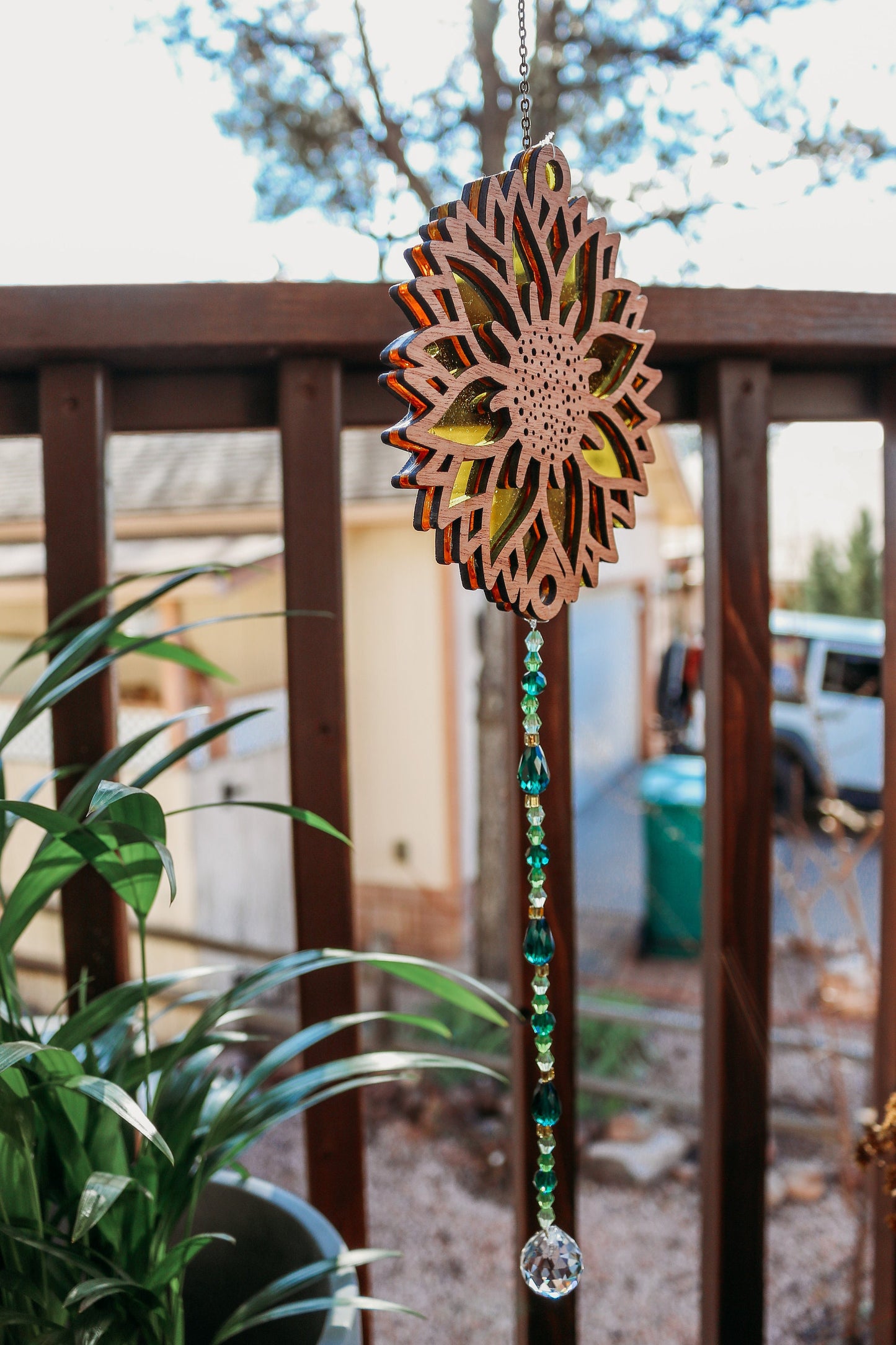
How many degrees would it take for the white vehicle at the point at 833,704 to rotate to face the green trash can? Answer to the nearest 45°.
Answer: approximately 90° to its right

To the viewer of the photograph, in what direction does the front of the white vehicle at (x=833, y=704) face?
facing to the right of the viewer

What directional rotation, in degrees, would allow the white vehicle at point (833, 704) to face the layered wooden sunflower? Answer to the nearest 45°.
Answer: approximately 90° to its right

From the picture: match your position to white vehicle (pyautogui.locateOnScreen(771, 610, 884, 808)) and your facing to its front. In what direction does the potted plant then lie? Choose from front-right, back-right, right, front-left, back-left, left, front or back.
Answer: right

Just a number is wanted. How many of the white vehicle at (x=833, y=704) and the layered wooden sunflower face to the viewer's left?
0

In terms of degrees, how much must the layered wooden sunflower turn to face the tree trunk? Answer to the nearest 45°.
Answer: approximately 135° to its left
